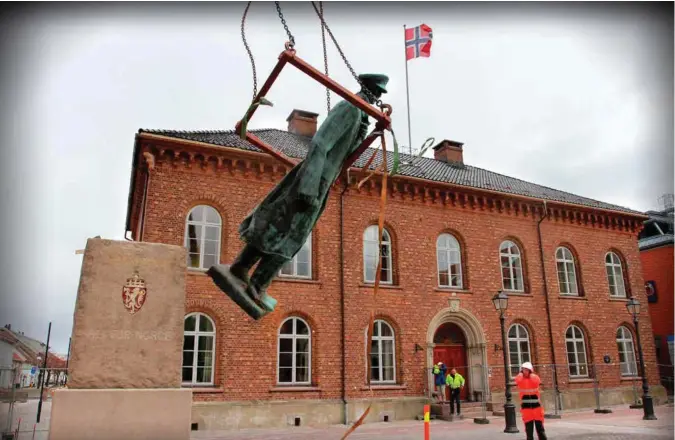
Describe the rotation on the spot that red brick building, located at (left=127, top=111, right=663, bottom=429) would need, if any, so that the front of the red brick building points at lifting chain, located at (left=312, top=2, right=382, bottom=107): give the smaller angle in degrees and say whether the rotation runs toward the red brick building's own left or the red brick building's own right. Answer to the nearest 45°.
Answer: approximately 45° to the red brick building's own right

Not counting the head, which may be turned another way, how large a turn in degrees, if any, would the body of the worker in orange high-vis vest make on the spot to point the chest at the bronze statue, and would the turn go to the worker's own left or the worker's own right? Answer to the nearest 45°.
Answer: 0° — they already face it

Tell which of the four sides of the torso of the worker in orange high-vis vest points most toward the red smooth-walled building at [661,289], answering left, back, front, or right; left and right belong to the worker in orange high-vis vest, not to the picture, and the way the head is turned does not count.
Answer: back

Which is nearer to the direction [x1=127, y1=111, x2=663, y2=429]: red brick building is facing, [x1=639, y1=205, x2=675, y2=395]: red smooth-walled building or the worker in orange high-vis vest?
the worker in orange high-vis vest

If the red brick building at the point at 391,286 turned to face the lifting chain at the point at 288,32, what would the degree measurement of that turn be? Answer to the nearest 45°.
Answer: approximately 45° to its right

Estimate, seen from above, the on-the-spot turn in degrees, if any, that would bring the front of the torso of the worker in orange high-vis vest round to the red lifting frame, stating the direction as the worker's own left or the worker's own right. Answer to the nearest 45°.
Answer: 0° — they already face it

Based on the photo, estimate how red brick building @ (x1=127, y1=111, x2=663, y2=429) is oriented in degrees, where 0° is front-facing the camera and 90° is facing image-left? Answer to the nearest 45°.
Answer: approximately 315°

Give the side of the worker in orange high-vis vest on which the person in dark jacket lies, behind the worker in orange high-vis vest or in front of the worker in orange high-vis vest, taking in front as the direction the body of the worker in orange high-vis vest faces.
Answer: behind

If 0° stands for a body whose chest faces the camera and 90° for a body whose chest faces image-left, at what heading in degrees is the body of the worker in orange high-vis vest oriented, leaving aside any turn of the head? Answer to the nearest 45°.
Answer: approximately 0°
